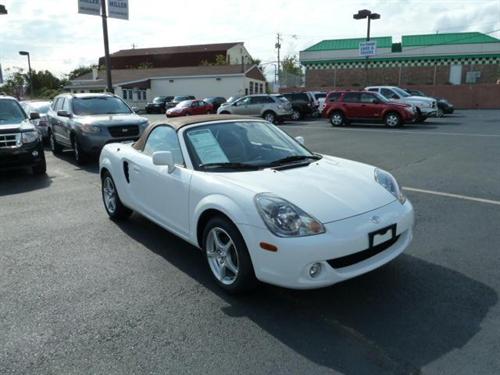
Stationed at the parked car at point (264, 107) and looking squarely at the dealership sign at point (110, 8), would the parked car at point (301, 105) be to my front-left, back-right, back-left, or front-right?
back-right

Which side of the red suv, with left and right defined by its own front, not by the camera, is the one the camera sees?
right

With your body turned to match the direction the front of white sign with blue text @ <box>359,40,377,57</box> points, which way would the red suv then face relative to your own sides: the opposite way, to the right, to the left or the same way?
to the left

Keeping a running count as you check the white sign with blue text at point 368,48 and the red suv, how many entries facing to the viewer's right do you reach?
1

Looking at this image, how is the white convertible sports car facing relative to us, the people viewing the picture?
facing the viewer and to the right of the viewer

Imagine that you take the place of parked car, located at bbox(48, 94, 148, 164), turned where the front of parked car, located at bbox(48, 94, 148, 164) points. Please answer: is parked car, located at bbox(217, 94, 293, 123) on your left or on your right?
on your left

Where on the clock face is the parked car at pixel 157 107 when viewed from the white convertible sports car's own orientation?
The parked car is roughly at 7 o'clock from the white convertible sports car.

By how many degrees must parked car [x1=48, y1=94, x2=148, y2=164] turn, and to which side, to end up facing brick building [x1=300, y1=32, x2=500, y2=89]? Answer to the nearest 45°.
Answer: approximately 90° to its left

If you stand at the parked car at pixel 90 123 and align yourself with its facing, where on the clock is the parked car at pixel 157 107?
the parked car at pixel 157 107 is roughly at 8 o'clock from the parked car at pixel 90 123.

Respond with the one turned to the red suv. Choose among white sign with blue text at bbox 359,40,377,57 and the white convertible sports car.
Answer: the white sign with blue text

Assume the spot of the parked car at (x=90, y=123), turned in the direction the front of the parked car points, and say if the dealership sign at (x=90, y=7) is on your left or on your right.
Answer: on your left

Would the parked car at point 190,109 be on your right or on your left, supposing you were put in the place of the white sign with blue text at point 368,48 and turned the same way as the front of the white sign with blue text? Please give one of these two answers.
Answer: on your right

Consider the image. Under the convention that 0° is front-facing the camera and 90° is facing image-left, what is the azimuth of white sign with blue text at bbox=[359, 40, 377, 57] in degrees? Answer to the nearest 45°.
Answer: approximately 0°

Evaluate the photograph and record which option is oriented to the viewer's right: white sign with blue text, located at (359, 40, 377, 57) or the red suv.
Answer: the red suv
